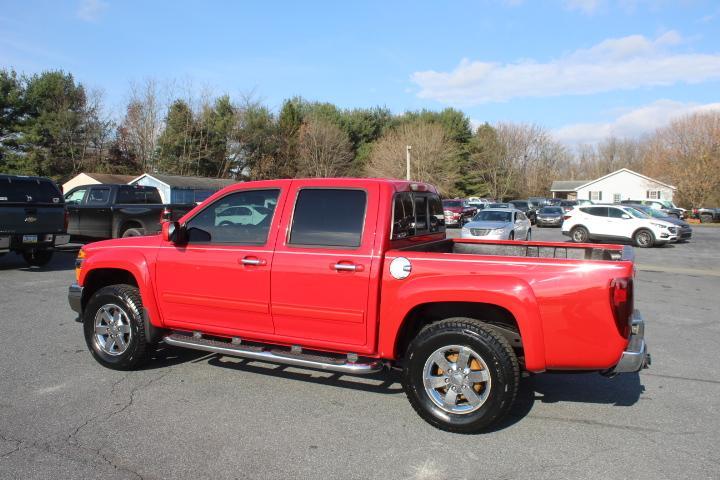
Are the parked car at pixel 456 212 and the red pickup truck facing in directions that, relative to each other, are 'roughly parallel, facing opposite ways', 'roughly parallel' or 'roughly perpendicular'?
roughly perpendicular

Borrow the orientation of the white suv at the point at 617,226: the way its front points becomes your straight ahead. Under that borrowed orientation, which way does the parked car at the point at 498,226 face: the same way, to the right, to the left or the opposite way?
to the right

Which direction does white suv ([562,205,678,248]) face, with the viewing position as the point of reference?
facing the viewer and to the right of the viewer

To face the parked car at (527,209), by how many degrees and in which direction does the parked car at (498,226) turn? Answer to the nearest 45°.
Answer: approximately 135° to its right

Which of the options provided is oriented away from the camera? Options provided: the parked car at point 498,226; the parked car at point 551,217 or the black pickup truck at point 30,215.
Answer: the black pickup truck

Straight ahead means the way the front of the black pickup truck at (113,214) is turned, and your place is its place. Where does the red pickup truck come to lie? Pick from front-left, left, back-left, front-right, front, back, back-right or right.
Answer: back-left

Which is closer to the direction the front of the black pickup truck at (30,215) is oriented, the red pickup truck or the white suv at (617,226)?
the white suv

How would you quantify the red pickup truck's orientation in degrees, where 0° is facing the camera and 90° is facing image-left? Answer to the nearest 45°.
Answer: approximately 135°

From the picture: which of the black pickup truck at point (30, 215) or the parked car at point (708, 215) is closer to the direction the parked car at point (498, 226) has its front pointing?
the black pickup truck

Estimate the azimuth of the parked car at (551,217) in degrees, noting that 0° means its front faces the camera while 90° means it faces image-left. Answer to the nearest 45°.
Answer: approximately 0°

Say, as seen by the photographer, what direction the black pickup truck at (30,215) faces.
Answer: facing away from the viewer

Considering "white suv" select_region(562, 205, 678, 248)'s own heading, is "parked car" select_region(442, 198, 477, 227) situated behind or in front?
behind
